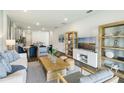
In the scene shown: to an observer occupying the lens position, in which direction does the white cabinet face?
facing the viewer and to the left of the viewer

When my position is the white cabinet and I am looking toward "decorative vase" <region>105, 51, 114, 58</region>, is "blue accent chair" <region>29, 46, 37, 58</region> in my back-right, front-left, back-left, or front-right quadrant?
back-right

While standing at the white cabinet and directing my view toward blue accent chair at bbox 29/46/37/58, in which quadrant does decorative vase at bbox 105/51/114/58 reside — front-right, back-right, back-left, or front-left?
back-left

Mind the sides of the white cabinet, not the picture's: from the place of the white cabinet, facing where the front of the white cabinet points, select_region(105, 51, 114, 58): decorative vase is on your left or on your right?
on your left

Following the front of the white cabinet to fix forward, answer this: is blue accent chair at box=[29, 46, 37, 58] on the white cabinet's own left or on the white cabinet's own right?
on the white cabinet's own right
